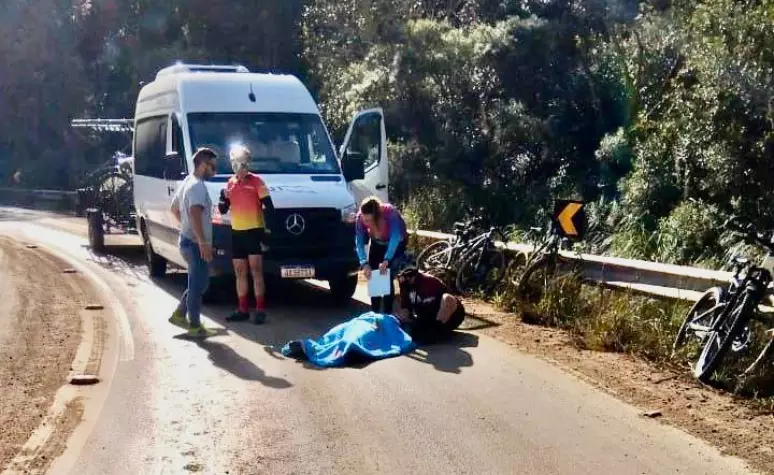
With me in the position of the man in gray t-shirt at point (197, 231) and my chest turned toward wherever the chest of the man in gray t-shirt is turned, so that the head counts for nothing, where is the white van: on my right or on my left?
on my left

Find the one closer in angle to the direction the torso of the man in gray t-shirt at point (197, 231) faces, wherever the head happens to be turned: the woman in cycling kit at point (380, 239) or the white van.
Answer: the woman in cycling kit

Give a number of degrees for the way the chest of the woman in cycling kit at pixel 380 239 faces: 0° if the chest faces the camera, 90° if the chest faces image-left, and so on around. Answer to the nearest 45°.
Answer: approximately 45°

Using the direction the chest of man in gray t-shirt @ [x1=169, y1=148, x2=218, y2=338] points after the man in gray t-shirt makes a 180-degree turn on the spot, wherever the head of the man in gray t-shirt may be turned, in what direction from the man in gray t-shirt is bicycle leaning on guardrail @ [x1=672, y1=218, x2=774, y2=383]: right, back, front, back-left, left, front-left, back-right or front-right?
back-left

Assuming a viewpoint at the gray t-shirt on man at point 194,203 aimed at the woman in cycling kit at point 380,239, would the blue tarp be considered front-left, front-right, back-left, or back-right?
front-right

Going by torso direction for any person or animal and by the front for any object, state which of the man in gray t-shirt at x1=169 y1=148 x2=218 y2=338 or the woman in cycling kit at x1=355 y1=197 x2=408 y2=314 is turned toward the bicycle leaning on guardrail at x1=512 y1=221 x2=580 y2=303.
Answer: the man in gray t-shirt

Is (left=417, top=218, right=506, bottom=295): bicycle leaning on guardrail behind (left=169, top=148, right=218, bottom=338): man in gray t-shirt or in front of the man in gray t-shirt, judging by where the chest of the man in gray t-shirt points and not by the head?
in front

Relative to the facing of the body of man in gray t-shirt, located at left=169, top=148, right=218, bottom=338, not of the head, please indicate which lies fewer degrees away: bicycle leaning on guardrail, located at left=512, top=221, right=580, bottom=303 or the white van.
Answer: the bicycle leaning on guardrail

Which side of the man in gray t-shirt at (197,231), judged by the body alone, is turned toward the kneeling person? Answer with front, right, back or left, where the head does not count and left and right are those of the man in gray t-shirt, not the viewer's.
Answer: front

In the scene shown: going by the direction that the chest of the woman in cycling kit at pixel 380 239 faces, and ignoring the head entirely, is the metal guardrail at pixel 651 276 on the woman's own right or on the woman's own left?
on the woman's own left

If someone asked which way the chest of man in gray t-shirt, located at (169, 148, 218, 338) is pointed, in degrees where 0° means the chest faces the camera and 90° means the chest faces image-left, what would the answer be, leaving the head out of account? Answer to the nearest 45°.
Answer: approximately 270°

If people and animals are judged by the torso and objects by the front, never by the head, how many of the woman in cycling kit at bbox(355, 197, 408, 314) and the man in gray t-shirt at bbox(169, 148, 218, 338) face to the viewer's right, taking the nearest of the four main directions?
1
